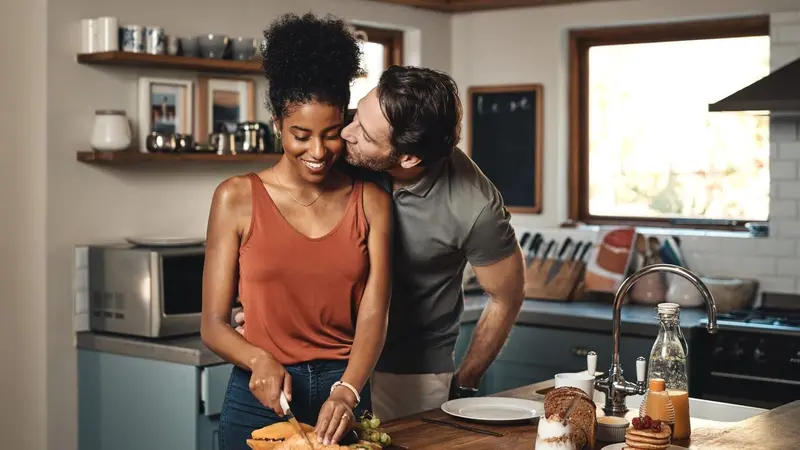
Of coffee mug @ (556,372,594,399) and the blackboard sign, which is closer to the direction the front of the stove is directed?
the coffee mug

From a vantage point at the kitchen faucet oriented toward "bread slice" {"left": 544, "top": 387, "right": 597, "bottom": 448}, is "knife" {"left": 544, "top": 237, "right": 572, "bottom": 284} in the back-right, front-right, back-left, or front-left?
back-right

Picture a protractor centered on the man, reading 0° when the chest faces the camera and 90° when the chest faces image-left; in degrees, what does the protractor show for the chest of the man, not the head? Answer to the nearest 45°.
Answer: approximately 45°

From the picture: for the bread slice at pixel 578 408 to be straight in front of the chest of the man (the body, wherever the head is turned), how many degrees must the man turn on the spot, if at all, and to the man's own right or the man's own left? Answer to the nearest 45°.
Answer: approximately 90° to the man's own left

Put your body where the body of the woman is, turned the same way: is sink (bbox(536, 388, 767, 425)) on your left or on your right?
on your left

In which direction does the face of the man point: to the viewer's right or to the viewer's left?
to the viewer's left

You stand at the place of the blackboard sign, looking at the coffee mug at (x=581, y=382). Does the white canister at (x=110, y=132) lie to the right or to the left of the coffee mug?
right

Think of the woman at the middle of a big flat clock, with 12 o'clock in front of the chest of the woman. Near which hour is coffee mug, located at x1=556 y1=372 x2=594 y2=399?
The coffee mug is roughly at 9 o'clock from the woman.
